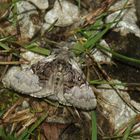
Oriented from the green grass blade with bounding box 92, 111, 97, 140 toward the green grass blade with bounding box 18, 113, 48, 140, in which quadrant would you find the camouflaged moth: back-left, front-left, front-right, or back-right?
front-right

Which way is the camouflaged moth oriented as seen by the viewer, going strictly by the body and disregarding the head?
away from the camera

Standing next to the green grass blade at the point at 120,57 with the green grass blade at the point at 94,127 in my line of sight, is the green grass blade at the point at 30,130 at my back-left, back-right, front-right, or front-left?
front-right
